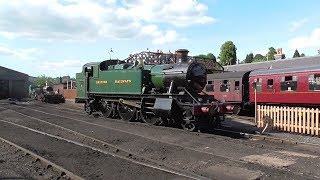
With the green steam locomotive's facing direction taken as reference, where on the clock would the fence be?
The fence is roughly at 11 o'clock from the green steam locomotive.

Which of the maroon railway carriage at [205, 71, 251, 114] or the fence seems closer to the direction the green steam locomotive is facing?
the fence

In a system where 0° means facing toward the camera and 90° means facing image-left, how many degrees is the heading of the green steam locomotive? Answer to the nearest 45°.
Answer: approximately 315°
